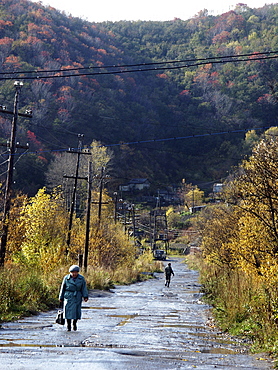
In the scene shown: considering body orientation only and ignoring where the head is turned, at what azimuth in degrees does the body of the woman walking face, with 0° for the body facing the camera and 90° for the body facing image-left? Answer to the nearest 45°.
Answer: approximately 0°
